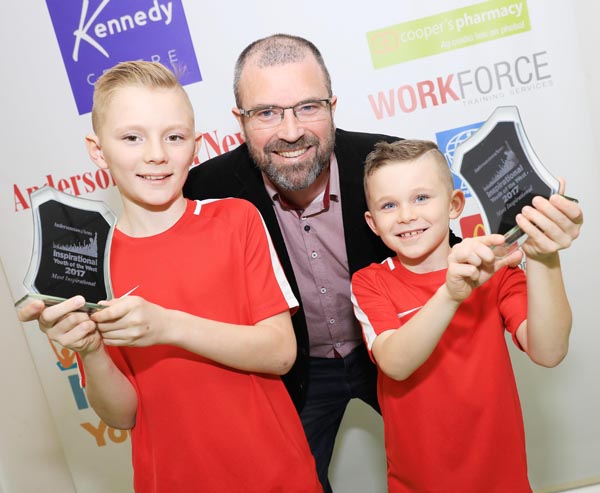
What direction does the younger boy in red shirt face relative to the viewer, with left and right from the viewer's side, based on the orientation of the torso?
facing the viewer

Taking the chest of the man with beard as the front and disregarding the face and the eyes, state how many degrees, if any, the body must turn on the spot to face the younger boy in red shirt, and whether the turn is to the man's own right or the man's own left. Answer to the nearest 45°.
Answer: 0° — they already face them

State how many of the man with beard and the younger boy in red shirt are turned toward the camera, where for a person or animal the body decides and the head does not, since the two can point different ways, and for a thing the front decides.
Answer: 2

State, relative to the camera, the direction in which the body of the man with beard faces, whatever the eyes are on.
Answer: toward the camera

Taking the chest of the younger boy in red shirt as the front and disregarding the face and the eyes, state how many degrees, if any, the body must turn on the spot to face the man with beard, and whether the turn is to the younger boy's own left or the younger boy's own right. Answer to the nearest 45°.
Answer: approximately 135° to the younger boy's own right
